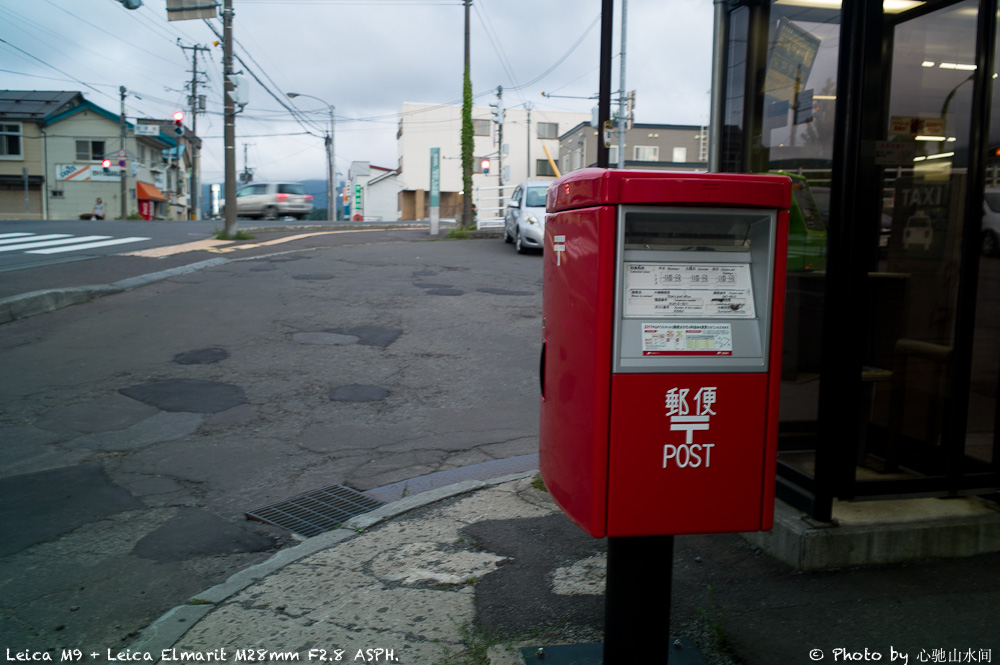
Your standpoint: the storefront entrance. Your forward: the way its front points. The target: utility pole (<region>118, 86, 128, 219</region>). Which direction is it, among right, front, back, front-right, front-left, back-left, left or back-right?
back-right

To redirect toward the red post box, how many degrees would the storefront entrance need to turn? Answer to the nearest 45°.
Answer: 0° — it already faces it

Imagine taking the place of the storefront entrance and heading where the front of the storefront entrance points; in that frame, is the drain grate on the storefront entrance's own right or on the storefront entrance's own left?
on the storefront entrance's own right

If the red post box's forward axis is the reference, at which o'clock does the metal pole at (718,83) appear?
The metal pole is roughly at 6 o'clock from the red post box.

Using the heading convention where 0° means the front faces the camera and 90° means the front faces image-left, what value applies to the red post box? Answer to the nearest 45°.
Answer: approximately 0°

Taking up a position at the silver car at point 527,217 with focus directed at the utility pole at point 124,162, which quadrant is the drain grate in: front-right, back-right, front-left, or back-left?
back-left

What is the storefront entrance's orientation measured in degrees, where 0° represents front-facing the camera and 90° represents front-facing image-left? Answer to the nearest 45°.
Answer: approximately 0°

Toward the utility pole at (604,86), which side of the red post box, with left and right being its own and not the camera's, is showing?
back

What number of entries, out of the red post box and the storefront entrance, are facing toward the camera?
2

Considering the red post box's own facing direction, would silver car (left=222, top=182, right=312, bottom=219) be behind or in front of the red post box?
behind
